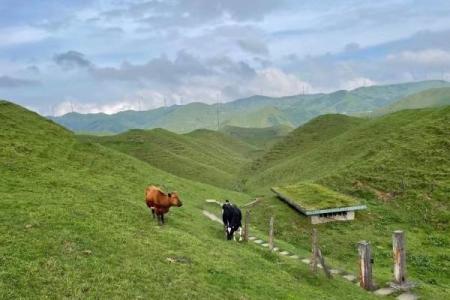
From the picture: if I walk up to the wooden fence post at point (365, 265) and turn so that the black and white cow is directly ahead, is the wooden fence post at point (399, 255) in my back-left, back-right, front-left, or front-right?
back-right

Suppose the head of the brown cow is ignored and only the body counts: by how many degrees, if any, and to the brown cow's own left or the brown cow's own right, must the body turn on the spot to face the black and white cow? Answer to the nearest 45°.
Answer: approximately 45° to the brown cow's own left

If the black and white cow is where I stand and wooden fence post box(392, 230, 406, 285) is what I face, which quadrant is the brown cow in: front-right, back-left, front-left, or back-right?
back-right

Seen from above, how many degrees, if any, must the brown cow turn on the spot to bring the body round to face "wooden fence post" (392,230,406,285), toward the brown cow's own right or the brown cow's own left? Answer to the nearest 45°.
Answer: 0° — it already faces it

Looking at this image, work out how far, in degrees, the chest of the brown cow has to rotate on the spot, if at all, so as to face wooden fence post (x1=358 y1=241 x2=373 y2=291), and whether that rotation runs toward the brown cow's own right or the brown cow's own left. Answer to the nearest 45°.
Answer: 0° — it already faces it
